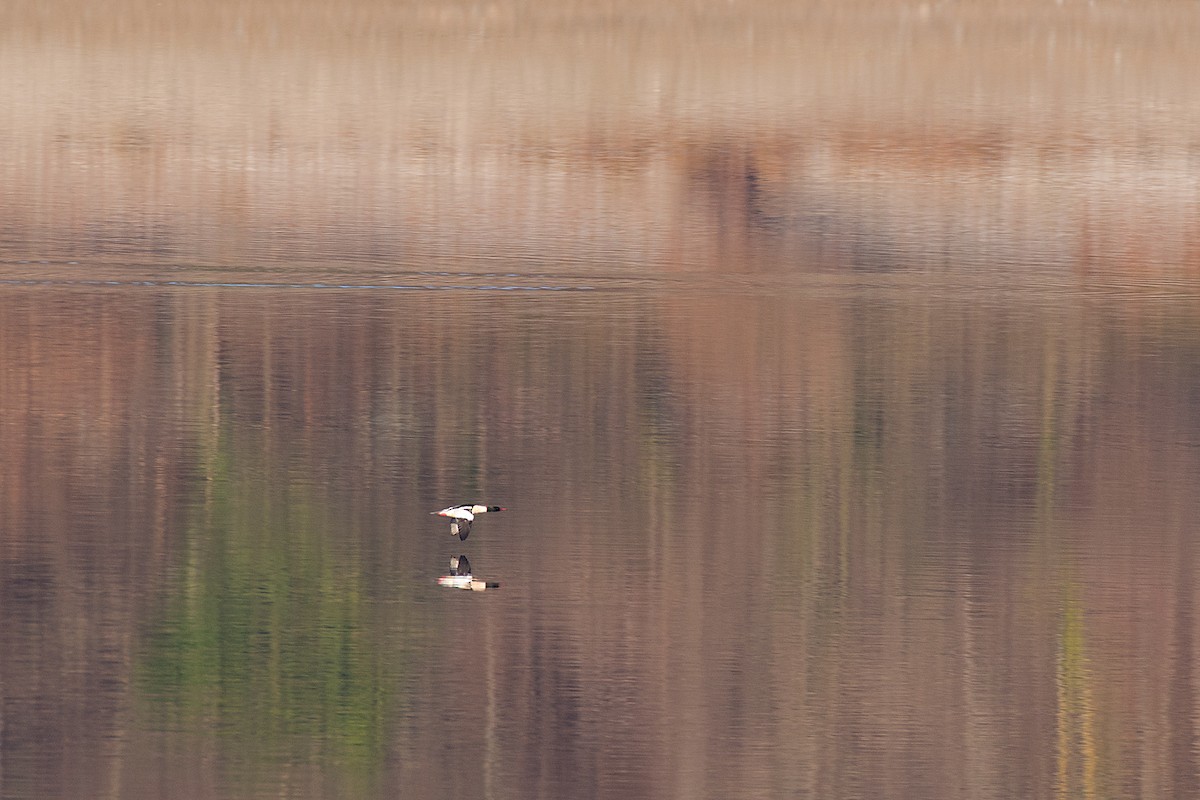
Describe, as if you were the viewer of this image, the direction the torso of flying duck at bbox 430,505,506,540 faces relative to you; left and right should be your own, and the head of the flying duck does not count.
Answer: facing to the right of the viewer
